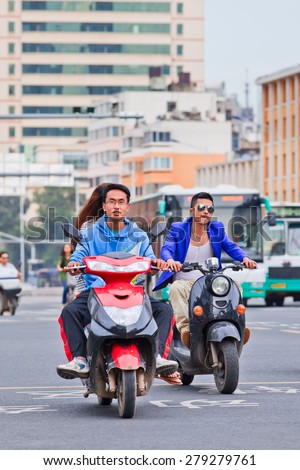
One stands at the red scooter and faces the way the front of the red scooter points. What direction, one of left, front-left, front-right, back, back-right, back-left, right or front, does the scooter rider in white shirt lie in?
back

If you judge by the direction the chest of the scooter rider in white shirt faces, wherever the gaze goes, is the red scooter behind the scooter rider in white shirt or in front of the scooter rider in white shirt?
in front

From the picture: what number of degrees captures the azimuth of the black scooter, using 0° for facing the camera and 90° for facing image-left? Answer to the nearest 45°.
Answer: approximately 315°

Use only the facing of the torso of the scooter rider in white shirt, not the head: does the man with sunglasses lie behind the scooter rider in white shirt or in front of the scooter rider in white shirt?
in front

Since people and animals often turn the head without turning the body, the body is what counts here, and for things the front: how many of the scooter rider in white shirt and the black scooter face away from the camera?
0

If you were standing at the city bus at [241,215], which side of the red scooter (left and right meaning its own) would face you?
back

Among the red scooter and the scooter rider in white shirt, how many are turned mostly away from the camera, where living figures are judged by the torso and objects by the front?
0

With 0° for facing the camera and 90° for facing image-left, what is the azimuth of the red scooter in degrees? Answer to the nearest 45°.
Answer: approximately 0°

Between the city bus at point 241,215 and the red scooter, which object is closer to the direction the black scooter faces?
the red scooter

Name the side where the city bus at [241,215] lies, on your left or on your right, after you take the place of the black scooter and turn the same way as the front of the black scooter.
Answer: on your left
